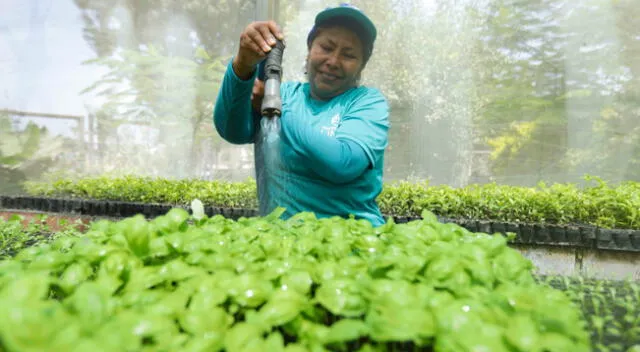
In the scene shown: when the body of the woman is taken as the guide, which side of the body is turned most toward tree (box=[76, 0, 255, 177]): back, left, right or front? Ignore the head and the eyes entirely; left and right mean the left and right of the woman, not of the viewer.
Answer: back

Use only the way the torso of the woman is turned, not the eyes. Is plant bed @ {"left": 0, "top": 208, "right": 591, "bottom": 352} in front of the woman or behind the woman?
in front

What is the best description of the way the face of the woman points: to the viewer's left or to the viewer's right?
to the viewer's left

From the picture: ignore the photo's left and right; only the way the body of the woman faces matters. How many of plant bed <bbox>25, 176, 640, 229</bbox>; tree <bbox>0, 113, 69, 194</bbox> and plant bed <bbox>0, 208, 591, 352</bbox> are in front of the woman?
1

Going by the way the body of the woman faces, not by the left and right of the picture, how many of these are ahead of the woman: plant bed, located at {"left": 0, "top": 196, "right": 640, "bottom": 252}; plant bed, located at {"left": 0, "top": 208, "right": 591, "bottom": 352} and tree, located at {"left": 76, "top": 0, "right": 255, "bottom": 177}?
1

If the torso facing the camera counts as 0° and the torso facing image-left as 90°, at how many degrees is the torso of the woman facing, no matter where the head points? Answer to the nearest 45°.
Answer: approximately 0°

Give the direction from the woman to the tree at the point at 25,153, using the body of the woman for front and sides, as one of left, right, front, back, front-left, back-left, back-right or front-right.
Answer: back-right

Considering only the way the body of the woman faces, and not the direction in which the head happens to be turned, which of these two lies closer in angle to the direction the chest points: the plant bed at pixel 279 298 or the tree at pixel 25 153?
the plant bed
